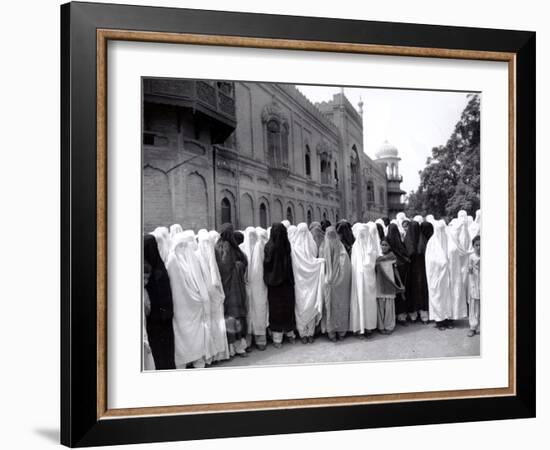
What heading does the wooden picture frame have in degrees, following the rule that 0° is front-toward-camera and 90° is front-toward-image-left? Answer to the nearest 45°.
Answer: approximately 315°
